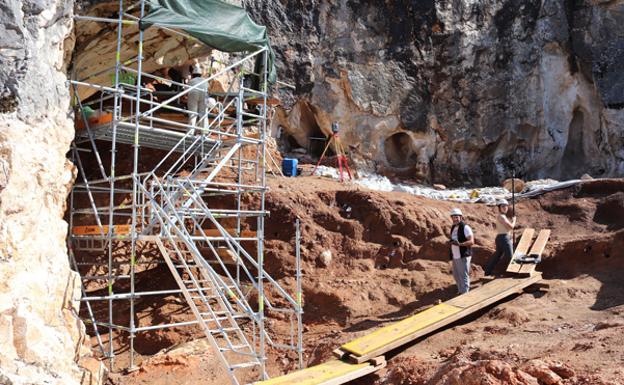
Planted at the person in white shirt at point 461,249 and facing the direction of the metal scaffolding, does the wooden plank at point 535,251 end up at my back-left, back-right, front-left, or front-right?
back-right

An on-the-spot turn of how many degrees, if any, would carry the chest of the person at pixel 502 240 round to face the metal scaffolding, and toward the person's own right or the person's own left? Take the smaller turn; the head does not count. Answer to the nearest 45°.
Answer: approximately 180°

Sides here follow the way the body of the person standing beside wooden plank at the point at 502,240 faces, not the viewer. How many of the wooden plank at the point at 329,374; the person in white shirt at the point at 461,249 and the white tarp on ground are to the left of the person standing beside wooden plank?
1

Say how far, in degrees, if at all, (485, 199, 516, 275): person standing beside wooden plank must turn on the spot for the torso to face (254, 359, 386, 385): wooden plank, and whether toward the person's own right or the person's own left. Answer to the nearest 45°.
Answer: approximately 135° to the person's own right

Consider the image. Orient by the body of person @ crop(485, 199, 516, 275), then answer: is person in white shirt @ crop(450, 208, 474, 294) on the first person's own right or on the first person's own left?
on the first person's own right

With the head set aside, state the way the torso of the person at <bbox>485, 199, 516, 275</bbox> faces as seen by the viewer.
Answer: to the viewer's right

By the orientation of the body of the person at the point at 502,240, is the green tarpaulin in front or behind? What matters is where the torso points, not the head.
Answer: behind

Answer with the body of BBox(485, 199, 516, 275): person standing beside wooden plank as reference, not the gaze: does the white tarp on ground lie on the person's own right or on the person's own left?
on the person's own left

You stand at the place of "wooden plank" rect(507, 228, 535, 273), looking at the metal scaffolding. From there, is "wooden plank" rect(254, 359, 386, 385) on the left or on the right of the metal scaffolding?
left
